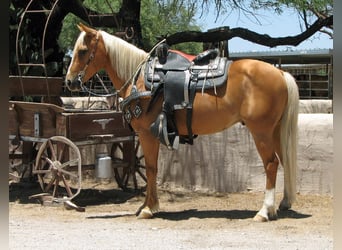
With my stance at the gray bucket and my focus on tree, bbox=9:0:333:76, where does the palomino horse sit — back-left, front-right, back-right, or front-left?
back-right

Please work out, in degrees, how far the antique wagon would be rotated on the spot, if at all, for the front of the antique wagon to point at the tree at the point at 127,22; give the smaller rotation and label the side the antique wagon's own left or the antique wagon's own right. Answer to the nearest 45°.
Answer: approximately 45° to the antique wagon's own right

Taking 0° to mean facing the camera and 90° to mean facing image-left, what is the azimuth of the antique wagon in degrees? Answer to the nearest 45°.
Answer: approximately 135°

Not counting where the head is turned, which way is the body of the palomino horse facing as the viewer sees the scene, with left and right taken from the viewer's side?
facing to the left of the viewer
